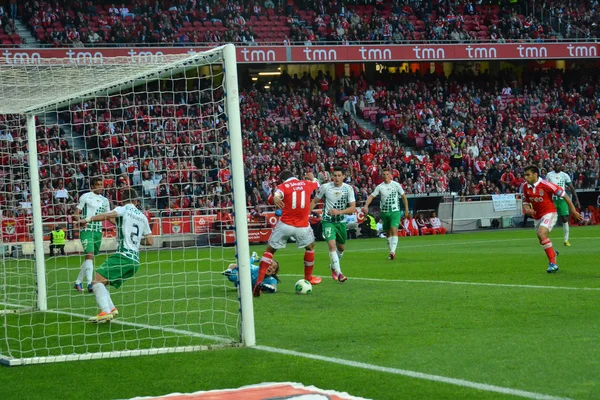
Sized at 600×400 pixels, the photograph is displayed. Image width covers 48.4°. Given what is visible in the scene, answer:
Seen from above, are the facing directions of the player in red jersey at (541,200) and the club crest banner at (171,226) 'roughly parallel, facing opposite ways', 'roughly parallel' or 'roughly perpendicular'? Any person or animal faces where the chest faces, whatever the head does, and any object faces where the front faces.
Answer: roughly perpendicular

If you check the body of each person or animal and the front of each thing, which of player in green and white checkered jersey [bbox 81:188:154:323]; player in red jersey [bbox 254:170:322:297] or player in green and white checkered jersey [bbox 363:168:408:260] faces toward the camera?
player in green and white checkered jersey [bbox 363:168:408:260]

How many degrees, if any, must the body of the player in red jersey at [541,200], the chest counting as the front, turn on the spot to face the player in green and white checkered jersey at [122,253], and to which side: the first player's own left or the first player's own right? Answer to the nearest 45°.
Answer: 0° — they already face them

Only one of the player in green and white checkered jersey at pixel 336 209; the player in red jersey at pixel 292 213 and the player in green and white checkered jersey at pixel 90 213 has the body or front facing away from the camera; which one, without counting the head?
the player in red jersey

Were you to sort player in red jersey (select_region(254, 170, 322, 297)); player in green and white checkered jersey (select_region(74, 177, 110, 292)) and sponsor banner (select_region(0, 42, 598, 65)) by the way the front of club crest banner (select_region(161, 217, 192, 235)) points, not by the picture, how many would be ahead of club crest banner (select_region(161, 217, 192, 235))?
2

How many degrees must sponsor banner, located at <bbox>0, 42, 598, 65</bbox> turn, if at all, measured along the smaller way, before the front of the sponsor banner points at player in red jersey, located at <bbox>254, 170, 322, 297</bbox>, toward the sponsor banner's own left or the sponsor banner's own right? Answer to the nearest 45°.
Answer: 0° — it already faces them

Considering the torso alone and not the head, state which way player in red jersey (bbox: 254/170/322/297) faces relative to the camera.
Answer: away from the camera

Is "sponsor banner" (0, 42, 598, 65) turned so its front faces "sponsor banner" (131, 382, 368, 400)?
yes

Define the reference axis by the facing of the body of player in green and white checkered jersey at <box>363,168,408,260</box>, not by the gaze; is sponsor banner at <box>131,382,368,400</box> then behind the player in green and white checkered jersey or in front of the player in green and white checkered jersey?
in front

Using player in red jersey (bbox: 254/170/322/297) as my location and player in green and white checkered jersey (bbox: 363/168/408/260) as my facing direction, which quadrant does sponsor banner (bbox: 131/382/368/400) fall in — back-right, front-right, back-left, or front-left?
back-right

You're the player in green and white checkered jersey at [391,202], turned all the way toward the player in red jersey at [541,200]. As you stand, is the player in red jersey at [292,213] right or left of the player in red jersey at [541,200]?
right

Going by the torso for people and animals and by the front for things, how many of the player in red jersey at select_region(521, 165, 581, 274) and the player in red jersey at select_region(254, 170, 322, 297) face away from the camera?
1

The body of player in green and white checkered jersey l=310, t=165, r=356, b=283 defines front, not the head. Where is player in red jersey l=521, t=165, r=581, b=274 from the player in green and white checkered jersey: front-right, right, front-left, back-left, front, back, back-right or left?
left

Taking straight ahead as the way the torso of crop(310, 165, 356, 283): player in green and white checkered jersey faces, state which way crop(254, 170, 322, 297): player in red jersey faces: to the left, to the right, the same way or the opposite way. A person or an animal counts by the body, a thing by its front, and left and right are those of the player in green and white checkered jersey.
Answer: the opposite way

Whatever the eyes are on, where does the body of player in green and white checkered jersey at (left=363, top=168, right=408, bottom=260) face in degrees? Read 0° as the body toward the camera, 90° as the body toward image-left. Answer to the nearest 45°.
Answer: approximately 0°
